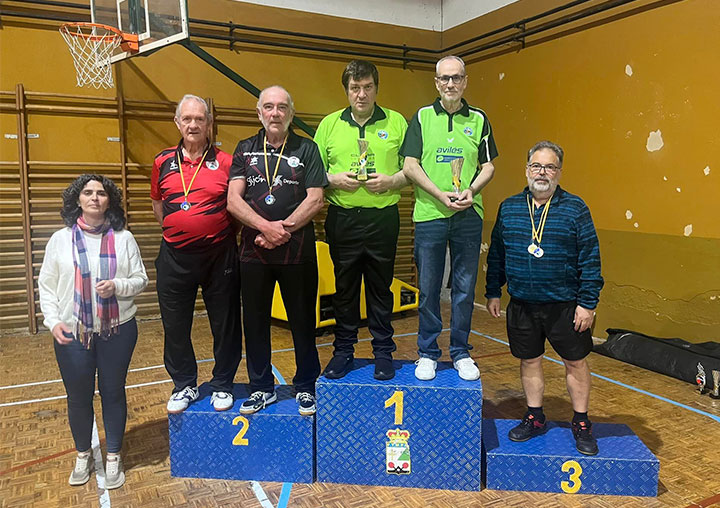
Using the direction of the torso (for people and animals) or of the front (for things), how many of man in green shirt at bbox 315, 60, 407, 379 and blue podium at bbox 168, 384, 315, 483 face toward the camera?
2

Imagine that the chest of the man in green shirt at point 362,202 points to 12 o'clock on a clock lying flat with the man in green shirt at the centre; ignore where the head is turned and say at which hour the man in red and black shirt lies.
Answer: The man in red and black shirt is roughly at 3 o'clock from the man in green shirt.

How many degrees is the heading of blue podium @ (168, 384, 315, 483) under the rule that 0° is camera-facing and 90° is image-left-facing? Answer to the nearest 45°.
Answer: approximately 0°

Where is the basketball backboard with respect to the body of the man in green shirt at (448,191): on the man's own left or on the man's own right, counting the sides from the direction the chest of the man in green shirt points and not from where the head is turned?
on the man's own right

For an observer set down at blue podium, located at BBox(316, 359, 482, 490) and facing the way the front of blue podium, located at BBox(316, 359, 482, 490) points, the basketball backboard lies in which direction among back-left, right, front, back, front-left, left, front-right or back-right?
back-right
